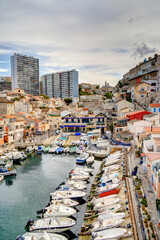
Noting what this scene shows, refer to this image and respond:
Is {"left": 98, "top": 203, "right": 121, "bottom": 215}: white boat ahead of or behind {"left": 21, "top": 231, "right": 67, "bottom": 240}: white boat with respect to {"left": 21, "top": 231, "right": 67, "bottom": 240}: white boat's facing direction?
ahead

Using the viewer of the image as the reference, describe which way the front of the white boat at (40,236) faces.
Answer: facing to the right of the viewer

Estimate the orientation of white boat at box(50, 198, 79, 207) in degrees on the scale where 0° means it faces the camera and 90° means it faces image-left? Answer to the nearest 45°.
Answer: approximately 270°

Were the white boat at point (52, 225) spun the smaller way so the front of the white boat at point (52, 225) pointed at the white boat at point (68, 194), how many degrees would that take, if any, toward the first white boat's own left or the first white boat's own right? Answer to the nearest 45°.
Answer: approximately 90° to the first white boat's own left

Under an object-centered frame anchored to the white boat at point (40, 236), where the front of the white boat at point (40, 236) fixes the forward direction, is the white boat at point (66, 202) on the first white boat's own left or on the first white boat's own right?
on the first white boat's own left

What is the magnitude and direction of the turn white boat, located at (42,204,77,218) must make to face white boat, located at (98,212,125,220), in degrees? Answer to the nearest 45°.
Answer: approximately 45° to its right
